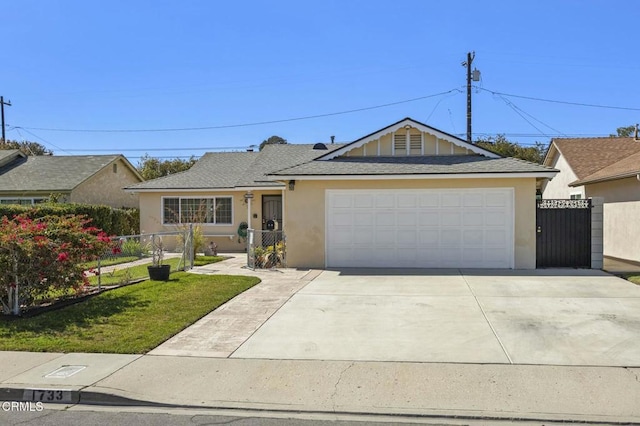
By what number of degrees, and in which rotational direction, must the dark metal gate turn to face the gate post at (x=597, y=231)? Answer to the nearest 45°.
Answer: approximately 90° to its left

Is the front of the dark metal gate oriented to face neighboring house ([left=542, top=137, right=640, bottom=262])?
no

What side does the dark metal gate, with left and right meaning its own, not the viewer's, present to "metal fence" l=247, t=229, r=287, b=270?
right

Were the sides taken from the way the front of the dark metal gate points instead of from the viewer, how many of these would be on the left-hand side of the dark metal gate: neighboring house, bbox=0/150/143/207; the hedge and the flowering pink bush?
0

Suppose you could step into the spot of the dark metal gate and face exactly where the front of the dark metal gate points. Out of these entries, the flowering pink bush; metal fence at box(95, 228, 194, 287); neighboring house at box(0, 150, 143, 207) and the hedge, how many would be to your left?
0

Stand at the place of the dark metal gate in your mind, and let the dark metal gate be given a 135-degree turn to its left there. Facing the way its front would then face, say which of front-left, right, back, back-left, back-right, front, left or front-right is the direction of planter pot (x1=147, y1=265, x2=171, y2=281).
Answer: back

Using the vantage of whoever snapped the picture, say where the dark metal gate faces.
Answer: facing the viewer

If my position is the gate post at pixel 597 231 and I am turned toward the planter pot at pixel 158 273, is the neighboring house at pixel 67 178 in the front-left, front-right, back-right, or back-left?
front-right

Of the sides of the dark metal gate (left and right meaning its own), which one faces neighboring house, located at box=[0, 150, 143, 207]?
right

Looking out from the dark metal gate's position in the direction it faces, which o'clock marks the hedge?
The hedge is roughly at 3 o'clock from the dark metal gate.

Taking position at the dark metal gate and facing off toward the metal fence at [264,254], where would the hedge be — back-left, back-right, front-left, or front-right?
front-right

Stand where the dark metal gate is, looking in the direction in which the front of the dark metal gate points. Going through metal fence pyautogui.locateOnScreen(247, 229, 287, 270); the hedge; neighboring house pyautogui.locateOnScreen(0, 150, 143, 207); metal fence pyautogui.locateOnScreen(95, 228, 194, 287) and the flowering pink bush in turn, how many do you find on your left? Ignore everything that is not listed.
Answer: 0

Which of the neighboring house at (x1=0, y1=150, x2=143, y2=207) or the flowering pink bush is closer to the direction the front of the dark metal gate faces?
the flowering pink bush

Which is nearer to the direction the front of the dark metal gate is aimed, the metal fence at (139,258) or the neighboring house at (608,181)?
the metal fence
